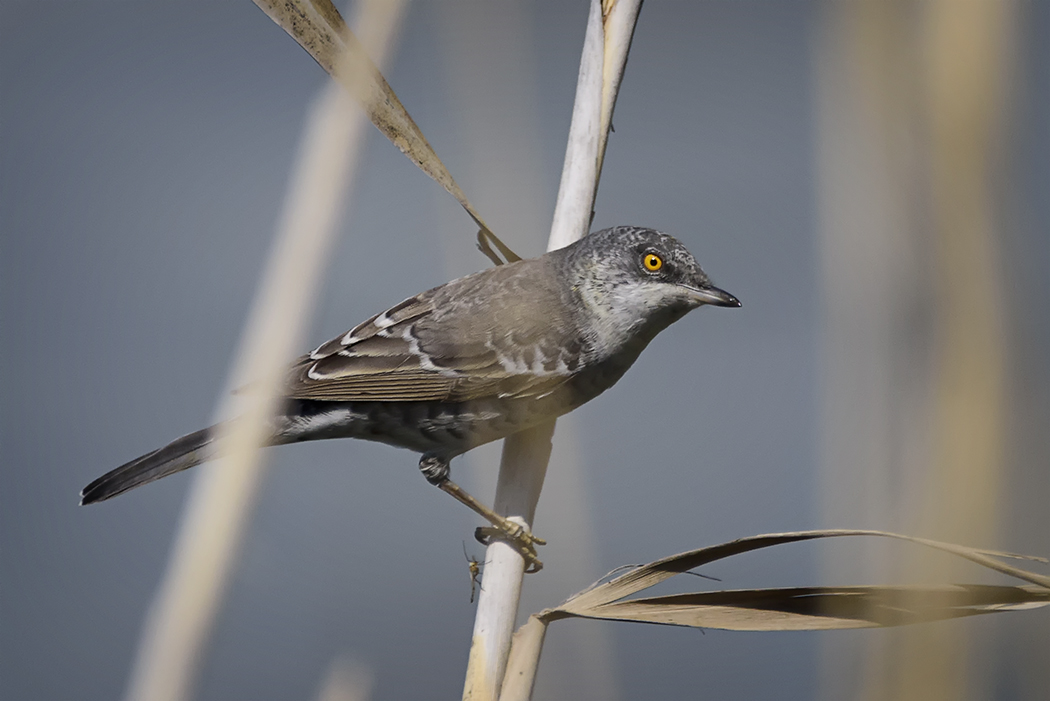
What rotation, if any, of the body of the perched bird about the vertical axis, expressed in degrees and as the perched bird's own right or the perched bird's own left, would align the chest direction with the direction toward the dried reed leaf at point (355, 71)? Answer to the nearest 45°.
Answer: approximately 135° to the perched bird's own right

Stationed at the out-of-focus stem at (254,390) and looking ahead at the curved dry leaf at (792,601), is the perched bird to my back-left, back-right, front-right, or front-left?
front-left

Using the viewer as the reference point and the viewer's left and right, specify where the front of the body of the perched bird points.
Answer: facing to the right of the viewer

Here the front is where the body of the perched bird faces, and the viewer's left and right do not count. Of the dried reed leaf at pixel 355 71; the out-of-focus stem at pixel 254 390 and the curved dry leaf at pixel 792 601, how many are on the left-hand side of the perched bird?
0

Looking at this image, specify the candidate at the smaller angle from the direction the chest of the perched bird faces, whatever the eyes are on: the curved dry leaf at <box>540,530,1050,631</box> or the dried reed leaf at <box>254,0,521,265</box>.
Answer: the curved dry leaf

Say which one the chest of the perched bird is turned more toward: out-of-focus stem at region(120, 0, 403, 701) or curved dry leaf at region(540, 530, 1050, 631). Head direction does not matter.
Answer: the curved dry leaf

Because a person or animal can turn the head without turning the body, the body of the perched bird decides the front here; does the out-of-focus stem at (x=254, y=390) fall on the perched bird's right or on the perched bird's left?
on the perched bird's right
